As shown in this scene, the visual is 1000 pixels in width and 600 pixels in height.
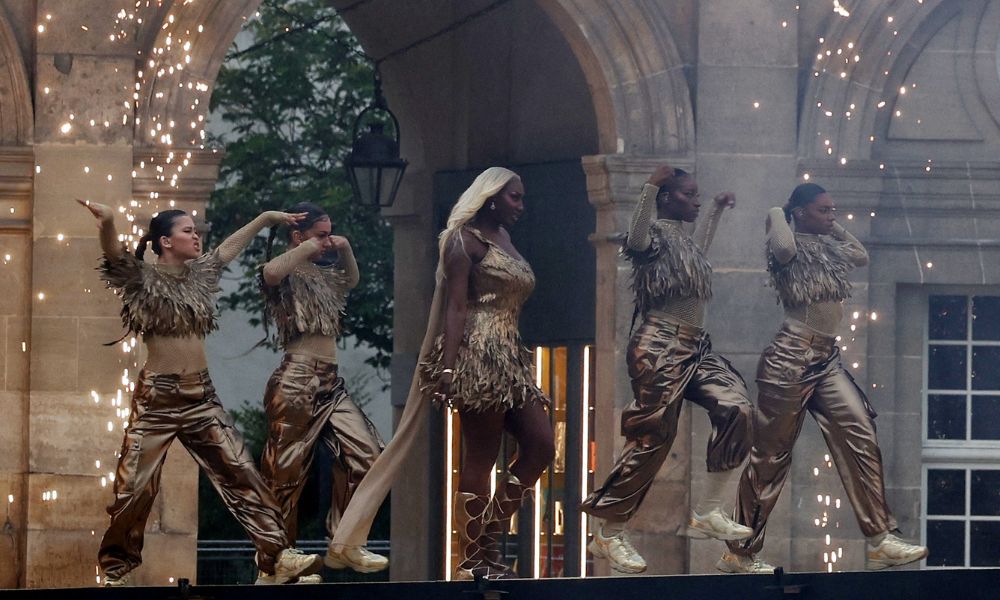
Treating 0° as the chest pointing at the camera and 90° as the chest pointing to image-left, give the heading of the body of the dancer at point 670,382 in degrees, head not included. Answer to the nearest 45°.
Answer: approximately 315°

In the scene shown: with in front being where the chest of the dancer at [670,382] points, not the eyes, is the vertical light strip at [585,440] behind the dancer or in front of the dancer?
behind

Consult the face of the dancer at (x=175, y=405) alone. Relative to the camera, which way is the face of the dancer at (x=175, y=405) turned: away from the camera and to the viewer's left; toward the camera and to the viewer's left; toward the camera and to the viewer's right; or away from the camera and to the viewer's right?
toward the camera and to the viewer's right

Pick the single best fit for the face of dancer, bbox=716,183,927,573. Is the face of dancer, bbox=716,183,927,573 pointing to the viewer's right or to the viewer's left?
to the viewer's right

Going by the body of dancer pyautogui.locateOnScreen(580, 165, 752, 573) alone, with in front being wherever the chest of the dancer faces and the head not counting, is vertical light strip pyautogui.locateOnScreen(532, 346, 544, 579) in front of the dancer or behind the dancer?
behind

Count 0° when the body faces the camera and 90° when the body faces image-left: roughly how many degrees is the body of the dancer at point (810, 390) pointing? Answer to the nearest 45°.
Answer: approximately 315°

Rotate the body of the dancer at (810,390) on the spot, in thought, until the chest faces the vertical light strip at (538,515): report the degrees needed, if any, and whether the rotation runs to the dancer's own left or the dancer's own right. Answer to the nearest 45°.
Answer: approximately 180°

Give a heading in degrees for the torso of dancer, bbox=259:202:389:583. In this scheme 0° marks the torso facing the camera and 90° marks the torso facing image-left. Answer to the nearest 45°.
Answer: approximately 315°

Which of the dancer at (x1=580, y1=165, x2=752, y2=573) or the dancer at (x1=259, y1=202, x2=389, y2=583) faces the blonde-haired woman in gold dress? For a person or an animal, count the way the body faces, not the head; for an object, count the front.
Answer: the dancer at (x1=259, y1=202, x2=389, y2=583)
